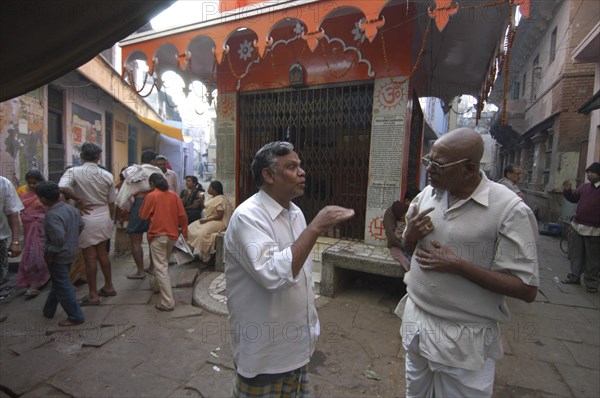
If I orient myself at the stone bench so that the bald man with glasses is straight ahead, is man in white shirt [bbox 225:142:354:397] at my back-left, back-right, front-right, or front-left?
front-right

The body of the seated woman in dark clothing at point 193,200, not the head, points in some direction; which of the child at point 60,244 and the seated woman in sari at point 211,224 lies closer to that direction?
the child

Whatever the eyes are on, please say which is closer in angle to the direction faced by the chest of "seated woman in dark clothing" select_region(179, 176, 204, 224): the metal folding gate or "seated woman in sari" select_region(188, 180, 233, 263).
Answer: the seated woman in sari

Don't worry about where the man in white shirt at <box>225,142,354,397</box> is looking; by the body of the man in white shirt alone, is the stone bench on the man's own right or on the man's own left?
on the man's own left

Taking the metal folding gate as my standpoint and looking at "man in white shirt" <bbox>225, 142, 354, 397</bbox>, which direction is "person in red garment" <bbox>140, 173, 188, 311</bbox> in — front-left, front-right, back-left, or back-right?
front-right

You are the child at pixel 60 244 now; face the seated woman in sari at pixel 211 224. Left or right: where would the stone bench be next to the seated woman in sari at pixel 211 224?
right

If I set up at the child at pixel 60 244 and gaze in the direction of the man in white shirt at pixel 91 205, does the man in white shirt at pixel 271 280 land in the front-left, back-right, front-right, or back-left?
back-right

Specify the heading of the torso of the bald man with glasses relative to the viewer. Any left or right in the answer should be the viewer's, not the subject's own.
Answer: facing the viewer and to the left of the viewer

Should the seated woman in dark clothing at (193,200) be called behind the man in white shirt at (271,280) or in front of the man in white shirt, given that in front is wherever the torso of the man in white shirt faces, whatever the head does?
behind

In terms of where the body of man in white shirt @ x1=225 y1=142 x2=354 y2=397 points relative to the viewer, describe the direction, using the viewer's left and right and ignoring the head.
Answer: facing the viewer and to the right of the viewer

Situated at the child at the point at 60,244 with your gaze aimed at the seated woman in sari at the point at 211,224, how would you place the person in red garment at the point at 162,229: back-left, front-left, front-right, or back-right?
front-right

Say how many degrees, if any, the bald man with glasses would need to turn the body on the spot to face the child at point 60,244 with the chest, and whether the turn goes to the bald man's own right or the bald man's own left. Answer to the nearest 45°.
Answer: approximately 45° to the bald man's own right

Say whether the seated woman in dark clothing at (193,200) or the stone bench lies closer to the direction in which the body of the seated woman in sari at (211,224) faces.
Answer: the seated woman in dark clothing

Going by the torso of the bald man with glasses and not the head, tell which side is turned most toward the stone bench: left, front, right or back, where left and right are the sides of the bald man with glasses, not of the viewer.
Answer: right

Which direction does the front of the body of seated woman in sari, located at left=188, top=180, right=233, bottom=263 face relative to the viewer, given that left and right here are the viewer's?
facing to the left of the viewer

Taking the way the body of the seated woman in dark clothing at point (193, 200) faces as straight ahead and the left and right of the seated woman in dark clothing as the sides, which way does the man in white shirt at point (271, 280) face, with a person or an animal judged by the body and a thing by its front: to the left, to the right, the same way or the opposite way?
to the left

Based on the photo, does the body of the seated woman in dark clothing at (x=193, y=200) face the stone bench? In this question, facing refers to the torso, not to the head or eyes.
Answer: no

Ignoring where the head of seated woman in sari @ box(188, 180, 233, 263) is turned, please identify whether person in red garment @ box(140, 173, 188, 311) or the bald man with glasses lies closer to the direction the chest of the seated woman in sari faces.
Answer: the person in red garment

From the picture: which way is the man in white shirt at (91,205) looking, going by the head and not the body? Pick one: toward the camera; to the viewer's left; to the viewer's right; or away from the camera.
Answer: away from the camera

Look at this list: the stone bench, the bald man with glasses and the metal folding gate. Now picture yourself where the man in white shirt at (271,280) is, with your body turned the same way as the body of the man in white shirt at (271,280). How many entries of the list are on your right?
0

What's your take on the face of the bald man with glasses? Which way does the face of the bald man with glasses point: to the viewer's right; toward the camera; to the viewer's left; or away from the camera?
to the viewer's left
